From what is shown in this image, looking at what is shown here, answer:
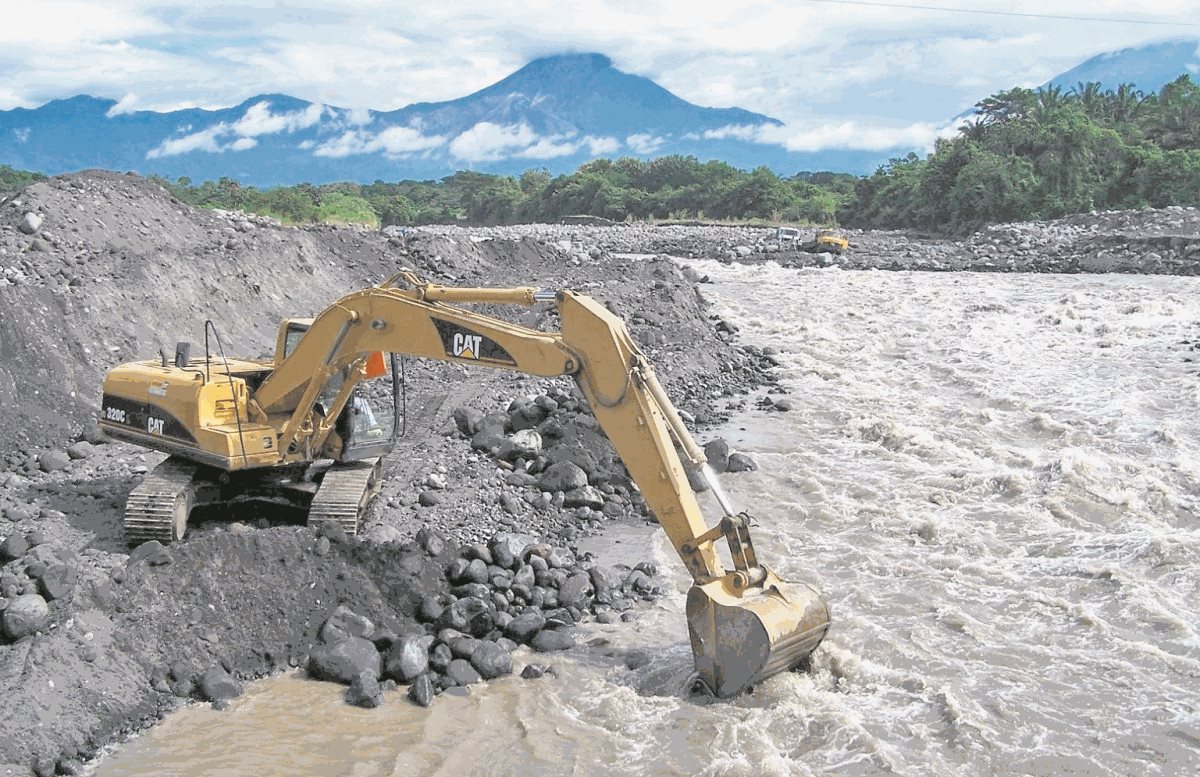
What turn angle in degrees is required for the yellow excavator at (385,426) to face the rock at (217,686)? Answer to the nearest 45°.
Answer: approximately 90° to its right

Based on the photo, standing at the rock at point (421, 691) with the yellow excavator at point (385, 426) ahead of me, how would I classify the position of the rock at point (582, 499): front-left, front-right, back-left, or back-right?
front-right

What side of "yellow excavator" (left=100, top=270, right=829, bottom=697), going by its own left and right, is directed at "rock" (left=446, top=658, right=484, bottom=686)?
front

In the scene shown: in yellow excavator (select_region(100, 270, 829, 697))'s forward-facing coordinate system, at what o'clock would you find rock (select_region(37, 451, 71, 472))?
The rock is roughly at 6 o'clock from the yellow excavator.

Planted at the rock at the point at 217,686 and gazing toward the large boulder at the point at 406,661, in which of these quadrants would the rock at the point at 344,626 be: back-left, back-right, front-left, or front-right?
front-left

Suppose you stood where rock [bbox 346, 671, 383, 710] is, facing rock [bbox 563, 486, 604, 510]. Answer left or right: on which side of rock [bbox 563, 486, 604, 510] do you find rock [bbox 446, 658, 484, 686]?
right

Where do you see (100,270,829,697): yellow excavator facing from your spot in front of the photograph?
facing the viewer and to the right of the viewer

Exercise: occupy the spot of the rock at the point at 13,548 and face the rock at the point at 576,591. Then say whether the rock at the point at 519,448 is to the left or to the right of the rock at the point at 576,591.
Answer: left

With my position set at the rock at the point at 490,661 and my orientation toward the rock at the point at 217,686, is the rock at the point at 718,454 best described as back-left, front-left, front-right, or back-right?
back-right

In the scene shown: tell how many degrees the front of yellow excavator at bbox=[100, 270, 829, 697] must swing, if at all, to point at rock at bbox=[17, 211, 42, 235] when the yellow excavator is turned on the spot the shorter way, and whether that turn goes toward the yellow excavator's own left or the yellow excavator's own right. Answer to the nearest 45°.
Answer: approximately 180°
